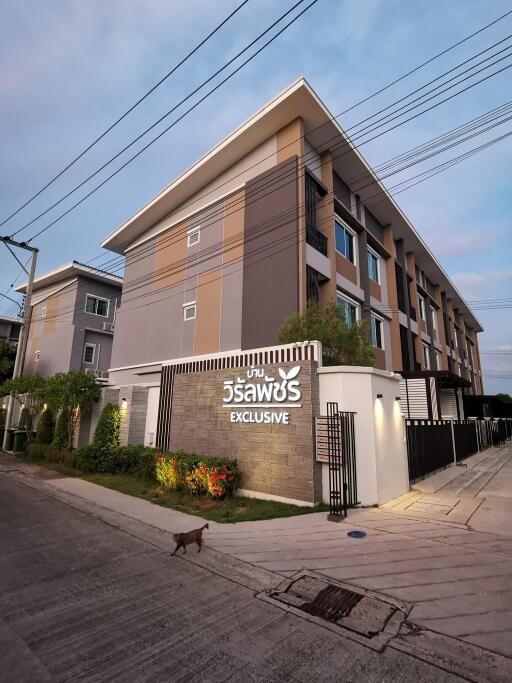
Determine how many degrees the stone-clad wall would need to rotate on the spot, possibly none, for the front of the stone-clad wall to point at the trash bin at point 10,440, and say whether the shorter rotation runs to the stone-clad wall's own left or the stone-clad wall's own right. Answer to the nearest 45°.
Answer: approximately 90° to the stone-clad wall's own right

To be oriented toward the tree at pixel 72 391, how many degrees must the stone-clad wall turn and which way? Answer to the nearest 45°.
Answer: approximately 90° to its right

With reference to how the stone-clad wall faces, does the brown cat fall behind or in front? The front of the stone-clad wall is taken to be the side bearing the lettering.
in front

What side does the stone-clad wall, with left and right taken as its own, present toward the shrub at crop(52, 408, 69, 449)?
right

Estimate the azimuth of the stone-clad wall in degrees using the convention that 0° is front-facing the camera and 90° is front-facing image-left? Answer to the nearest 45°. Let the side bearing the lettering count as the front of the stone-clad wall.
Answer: approximately 45°

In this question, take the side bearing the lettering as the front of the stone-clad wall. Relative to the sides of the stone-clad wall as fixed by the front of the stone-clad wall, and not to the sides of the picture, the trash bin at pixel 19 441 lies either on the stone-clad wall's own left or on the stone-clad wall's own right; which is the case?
on the stone-clad wall's own right

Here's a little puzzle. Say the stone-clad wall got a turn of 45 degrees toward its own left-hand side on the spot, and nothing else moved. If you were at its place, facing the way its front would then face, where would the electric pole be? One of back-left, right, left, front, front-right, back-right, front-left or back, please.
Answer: back-right
